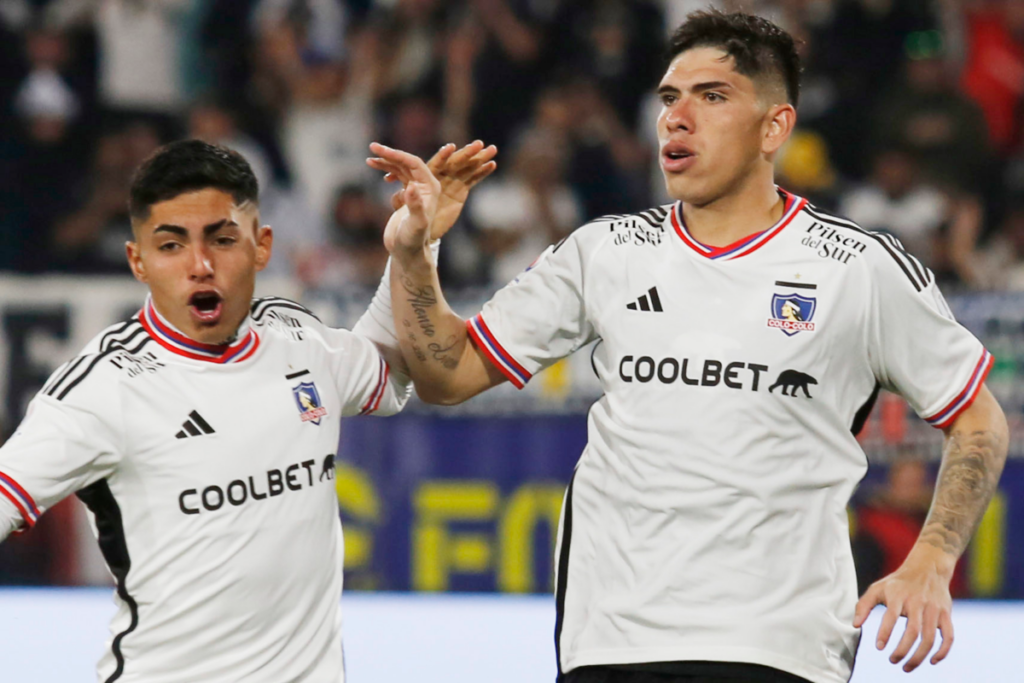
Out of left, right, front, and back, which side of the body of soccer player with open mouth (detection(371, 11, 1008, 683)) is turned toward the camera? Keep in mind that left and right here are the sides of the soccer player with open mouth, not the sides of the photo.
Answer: front

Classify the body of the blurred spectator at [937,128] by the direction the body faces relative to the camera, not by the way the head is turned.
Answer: toward the camera

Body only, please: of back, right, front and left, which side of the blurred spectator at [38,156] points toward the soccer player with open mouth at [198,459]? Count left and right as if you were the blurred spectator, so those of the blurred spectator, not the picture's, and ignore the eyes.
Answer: front

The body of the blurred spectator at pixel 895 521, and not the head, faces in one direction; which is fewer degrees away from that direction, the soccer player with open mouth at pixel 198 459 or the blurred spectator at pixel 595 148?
the soccer player with open mouth

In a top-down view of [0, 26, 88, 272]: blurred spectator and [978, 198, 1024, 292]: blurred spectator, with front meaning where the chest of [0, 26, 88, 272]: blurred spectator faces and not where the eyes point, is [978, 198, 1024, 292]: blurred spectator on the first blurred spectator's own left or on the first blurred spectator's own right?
on the first blurred spectator's own left

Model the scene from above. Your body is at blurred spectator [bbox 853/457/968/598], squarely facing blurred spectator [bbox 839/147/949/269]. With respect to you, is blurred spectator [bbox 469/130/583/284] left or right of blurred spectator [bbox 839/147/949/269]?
left

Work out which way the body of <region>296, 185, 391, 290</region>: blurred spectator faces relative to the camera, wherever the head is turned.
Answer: toward the camera

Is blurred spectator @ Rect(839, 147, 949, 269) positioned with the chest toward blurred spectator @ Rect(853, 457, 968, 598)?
yes

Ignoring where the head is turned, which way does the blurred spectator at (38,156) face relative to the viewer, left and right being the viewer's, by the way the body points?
facing the viewer

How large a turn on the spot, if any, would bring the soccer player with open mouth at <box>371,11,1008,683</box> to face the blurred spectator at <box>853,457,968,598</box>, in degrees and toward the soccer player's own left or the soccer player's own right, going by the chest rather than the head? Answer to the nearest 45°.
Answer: approximately 180°

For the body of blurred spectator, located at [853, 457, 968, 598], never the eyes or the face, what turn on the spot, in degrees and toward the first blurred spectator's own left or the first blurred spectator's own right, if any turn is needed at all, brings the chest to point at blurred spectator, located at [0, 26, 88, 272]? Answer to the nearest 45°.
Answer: approximately 90° to the first blurred spectator's own right

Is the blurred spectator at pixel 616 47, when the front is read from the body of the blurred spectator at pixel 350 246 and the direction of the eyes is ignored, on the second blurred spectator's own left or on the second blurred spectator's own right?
on the second blurred spectator's own left

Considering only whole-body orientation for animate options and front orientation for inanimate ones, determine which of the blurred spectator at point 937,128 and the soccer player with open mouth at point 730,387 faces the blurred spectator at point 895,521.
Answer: the blurred spectator at point 937,128

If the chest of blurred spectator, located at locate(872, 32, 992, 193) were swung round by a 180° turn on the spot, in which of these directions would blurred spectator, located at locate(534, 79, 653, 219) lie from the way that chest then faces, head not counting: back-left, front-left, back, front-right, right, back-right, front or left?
left
